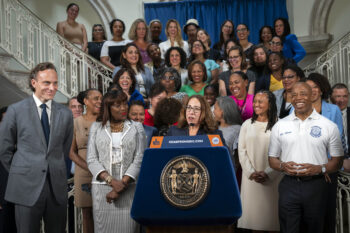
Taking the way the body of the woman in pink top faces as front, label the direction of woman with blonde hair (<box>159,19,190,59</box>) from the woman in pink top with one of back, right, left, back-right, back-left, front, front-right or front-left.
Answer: right

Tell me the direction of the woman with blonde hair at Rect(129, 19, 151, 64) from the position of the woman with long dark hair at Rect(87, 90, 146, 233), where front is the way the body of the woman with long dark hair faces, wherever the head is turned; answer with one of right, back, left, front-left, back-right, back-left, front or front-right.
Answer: back

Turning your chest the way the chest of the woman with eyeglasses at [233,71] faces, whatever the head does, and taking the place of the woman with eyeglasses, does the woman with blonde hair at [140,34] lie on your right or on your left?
on your right

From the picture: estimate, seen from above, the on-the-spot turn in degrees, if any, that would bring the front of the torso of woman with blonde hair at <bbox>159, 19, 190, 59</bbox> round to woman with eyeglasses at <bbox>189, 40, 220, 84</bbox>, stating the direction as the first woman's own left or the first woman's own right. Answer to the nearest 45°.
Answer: approximately 45° to the first woman's own left

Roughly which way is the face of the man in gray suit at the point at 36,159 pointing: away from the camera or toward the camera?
toward the camera

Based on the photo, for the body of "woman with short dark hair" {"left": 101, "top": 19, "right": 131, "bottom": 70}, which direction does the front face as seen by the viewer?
toward the camera

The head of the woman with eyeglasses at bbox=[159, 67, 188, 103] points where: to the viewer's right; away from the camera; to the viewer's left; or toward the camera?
toward the camera

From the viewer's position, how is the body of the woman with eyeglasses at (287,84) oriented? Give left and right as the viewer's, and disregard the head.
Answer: facing the viewer and to the left of the viewer

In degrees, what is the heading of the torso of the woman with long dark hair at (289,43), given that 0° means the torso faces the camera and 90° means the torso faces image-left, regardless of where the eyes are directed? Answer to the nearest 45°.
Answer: approximately 45°

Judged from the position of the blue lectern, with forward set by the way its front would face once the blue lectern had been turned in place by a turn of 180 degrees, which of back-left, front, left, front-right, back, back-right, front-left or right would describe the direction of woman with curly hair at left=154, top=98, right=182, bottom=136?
front

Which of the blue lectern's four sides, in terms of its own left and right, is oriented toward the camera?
front

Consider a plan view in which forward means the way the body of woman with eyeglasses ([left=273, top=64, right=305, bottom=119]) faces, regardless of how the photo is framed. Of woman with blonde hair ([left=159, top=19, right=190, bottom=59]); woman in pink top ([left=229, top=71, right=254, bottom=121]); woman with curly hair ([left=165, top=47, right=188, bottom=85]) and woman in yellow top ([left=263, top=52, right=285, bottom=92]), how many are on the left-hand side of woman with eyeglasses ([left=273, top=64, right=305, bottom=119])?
0

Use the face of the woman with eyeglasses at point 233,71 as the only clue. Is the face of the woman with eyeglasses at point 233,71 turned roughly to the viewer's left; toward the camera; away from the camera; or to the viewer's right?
toward the camera

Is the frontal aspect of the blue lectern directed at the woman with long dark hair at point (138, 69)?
no

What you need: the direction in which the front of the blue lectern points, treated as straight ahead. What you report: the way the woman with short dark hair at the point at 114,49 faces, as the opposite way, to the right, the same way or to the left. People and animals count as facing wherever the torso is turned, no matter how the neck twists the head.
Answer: the same way

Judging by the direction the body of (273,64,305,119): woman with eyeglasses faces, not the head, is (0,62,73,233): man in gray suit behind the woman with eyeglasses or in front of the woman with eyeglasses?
in front

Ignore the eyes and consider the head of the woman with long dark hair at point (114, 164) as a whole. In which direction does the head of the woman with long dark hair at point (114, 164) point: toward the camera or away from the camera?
toward the camera

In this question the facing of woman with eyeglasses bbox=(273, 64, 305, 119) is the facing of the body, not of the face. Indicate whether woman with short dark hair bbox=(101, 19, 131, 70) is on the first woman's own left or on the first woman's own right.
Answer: on the first woman's own right

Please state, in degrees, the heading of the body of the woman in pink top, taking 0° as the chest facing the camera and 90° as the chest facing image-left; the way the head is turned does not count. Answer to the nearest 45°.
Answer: approximately 45°
